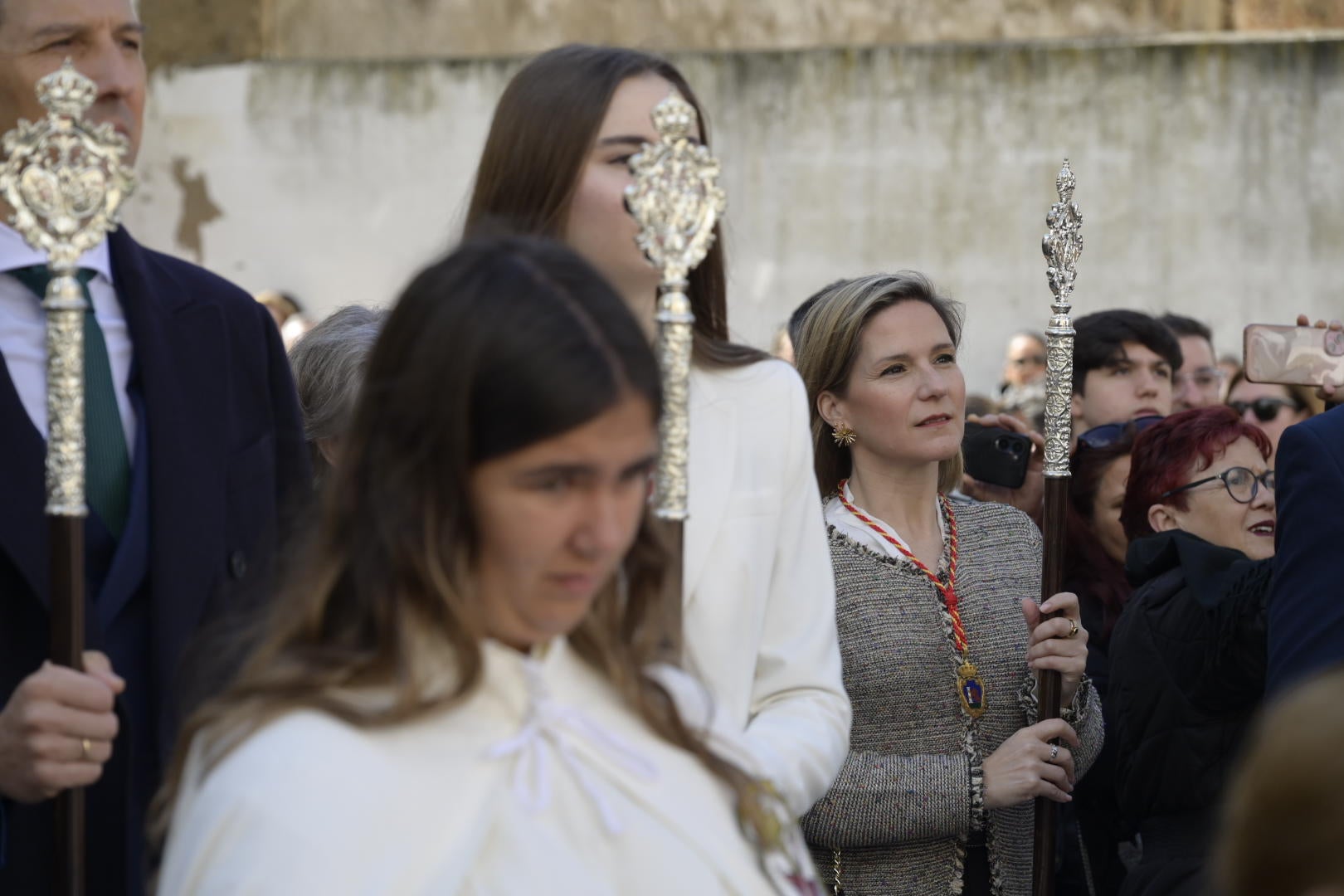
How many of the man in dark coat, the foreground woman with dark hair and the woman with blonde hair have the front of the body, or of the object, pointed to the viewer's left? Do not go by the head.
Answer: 0

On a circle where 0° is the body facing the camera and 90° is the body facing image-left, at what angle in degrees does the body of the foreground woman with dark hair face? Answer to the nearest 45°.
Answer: approximately 315°

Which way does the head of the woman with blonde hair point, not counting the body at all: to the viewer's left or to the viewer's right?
to the viewer's right

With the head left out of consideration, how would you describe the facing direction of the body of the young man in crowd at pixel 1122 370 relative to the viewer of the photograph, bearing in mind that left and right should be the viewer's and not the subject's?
facing the viewer and to the right of the viewer

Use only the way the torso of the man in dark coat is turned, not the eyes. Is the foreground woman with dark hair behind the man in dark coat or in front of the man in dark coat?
in front

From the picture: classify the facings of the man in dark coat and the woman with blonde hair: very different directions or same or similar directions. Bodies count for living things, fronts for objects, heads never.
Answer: same or similar directions

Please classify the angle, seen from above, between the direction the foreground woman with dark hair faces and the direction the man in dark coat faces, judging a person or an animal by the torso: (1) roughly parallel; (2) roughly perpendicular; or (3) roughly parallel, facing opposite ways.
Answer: roughly parallel

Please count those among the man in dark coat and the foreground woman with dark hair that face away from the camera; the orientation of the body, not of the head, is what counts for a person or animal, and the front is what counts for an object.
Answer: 0

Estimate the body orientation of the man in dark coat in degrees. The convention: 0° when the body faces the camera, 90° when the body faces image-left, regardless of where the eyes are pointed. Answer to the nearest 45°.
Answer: approximately 315°

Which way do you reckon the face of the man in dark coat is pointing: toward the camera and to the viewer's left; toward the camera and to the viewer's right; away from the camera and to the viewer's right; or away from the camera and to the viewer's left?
toward the camera and to the viewer's right

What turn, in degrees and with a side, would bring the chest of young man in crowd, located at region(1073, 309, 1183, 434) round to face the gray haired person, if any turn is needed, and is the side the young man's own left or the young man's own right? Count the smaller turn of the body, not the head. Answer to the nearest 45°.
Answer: approximately 90° to the young man's own right

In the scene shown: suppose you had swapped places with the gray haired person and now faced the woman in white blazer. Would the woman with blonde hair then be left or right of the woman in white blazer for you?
left

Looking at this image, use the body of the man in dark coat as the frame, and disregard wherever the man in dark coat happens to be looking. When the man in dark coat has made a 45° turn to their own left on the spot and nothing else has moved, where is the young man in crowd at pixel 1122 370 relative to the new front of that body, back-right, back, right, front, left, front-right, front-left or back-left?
front-left

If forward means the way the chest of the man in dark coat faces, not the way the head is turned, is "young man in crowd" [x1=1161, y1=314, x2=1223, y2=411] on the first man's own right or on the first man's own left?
on the first man's own left

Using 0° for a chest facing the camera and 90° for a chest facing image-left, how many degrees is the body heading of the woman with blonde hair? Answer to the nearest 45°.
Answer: approximately 315°
